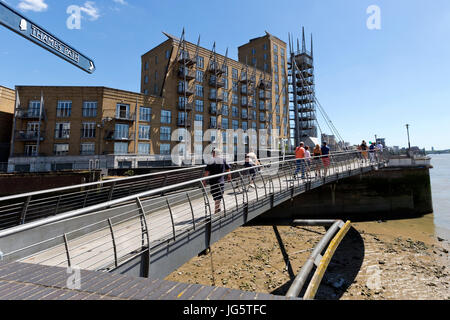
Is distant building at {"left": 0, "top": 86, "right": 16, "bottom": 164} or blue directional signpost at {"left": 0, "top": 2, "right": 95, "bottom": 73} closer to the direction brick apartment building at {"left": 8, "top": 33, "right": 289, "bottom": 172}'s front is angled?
the blue directional signpost

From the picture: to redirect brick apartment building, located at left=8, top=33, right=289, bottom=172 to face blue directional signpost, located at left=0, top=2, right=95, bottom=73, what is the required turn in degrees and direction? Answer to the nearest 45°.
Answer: approximately 45° to its right

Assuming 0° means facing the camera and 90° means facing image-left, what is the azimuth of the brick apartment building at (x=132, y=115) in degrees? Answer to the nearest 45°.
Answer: approximately 315°
